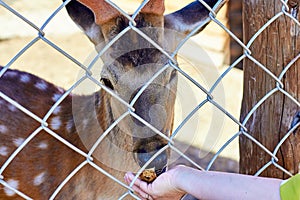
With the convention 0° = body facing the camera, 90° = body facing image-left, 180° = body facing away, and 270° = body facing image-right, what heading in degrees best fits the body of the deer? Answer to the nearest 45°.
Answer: approximately 315°

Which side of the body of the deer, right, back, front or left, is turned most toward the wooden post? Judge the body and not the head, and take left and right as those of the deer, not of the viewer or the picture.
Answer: front
